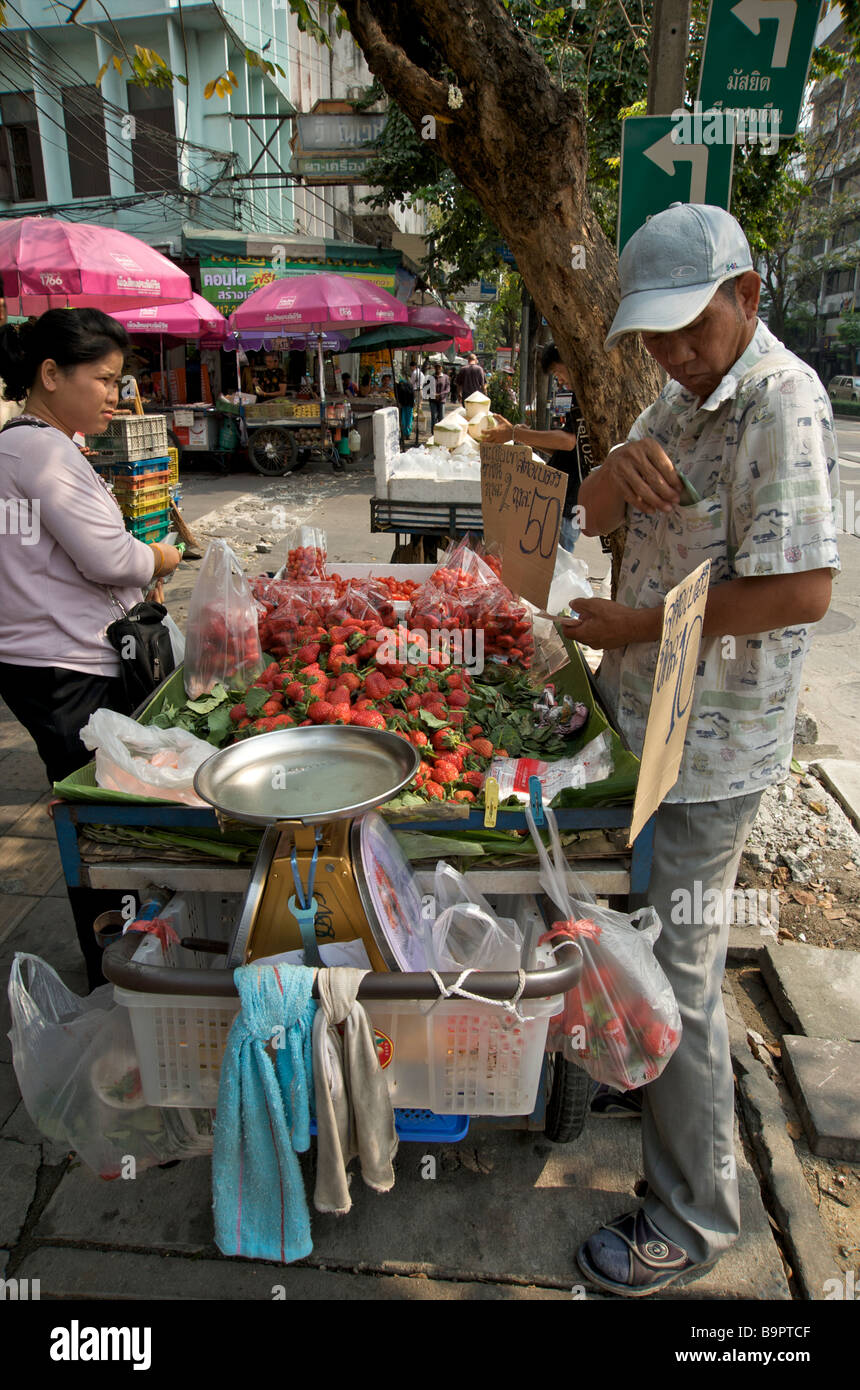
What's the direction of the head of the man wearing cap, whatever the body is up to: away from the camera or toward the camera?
toward the camera

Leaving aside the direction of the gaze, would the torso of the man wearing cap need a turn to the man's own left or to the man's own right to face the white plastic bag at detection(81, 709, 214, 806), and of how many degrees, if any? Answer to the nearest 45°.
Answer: approximately 45° to the man's own right

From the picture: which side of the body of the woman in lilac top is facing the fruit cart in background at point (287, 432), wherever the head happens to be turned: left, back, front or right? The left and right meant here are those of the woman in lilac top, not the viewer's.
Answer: left

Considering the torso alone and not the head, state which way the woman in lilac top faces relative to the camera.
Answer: to the viewer's right

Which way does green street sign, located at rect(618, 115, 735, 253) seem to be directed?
toward the camera

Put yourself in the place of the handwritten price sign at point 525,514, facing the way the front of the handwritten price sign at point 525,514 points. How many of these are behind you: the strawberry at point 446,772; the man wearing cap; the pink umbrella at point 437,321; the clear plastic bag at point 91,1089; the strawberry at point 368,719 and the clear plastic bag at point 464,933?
1

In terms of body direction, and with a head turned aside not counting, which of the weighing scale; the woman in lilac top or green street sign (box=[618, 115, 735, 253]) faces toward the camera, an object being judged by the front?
the green street sign

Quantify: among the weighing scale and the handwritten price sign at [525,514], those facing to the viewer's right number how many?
1

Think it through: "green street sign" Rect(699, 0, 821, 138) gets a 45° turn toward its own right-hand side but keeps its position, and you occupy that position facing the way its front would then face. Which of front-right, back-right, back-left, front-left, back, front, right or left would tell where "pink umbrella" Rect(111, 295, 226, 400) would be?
right

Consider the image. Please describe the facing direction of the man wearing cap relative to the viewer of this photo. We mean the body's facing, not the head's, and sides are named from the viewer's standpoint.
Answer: facing the viewer and to the left of the viewer

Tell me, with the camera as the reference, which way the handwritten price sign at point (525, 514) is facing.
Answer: facing the viewer

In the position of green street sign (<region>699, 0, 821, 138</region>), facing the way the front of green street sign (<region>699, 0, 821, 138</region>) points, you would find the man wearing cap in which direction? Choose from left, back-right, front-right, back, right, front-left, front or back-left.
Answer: front

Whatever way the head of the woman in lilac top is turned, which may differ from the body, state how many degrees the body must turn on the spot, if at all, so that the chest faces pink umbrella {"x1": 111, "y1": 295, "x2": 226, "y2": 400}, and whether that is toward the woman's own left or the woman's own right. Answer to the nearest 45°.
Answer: approximately 90° to the woman's own left

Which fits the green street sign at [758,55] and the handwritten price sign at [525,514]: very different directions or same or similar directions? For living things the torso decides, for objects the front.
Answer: same or similar directions
